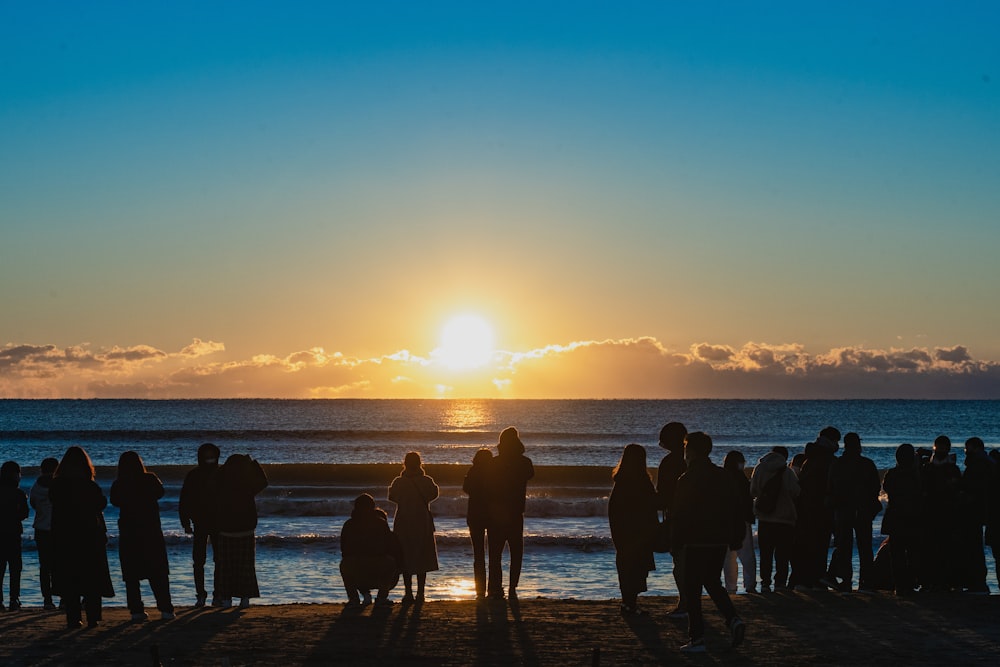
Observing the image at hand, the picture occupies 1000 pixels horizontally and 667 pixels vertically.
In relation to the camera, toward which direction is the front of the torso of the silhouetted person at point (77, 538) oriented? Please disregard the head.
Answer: away from the camera

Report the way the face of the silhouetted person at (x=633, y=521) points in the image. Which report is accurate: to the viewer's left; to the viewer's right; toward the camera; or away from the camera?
away from the camera

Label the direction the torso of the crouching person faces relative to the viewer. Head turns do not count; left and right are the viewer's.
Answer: facing away from the viewer

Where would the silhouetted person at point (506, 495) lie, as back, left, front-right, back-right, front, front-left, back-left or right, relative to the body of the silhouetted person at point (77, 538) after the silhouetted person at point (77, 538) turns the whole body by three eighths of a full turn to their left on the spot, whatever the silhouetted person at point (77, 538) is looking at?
back-left

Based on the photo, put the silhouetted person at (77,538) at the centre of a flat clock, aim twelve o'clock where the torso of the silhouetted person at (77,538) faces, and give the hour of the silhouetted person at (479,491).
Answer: the silhouetted person at (479,491) is roughly at 3 o'clock from the silhouetted person at (77,538).

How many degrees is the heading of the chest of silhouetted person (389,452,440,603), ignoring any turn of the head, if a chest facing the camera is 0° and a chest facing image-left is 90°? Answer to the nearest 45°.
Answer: approximately 180°

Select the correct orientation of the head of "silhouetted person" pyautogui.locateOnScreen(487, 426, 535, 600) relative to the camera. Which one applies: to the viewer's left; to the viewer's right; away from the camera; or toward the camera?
away from the camera
